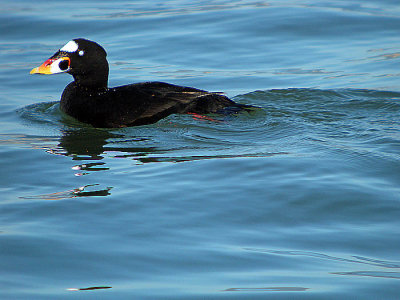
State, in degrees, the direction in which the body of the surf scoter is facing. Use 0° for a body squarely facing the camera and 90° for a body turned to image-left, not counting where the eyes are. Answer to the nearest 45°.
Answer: approximately 90°
